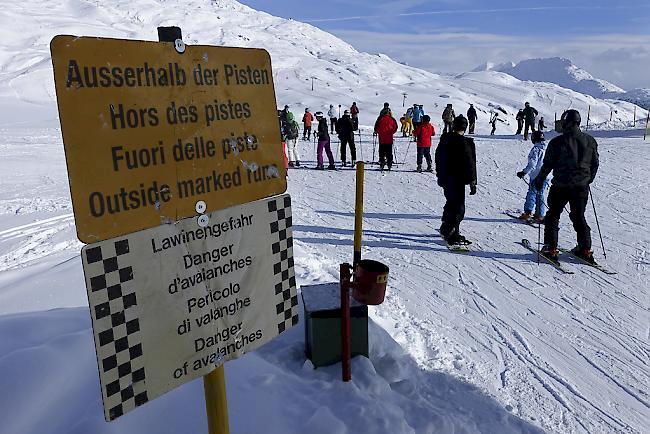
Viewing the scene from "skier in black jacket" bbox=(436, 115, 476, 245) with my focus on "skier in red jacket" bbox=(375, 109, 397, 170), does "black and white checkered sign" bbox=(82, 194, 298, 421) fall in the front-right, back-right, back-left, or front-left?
back-left

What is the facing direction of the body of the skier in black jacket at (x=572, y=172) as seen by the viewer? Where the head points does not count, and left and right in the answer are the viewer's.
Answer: facing away from the viewer and to the left of the viewer

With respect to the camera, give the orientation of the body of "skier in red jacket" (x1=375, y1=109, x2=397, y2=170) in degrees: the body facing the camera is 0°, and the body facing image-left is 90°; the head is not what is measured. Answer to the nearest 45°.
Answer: approximately 180°

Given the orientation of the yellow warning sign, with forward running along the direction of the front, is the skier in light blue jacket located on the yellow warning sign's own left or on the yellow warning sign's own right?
on the yellow warning sign's own left

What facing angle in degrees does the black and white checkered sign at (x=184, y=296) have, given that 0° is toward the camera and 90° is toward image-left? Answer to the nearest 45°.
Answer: approximately 315°
